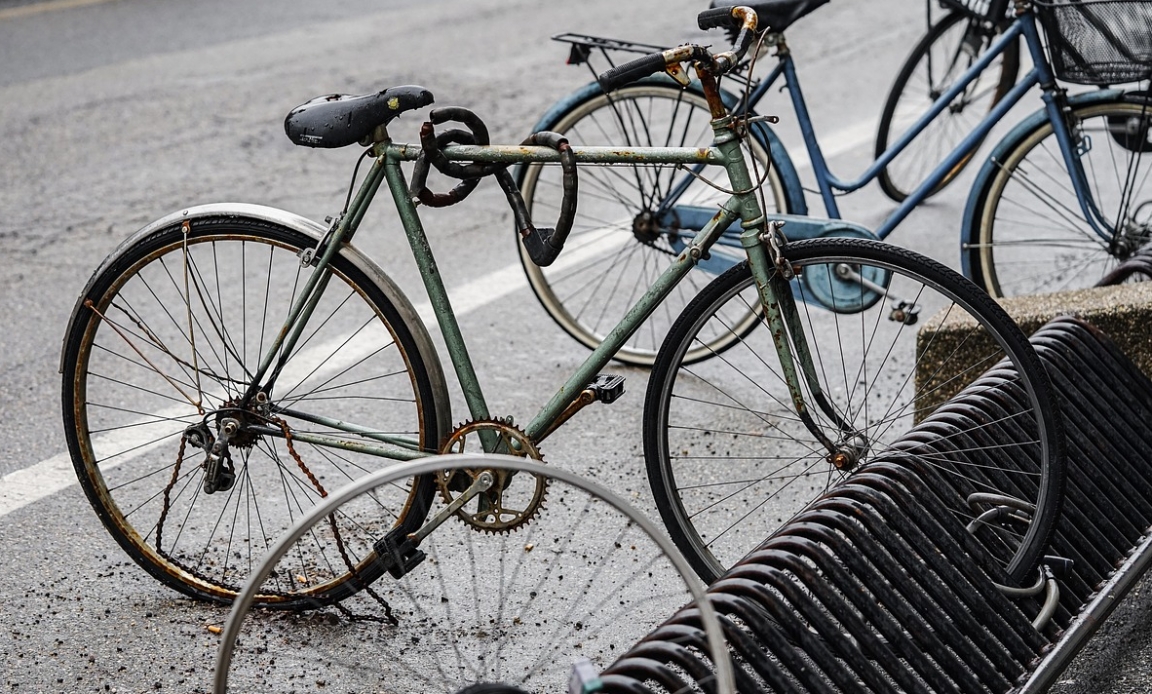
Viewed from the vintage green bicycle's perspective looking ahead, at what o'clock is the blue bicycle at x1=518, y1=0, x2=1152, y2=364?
The blue bicycle is roughly at 11 o'clock from the vintage green bicycle.

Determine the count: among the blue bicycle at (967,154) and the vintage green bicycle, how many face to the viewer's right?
2

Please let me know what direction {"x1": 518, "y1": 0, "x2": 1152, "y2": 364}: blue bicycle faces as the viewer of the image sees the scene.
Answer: facing to the right of the viewer

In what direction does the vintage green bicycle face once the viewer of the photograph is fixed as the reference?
facing to the right of the viewer
